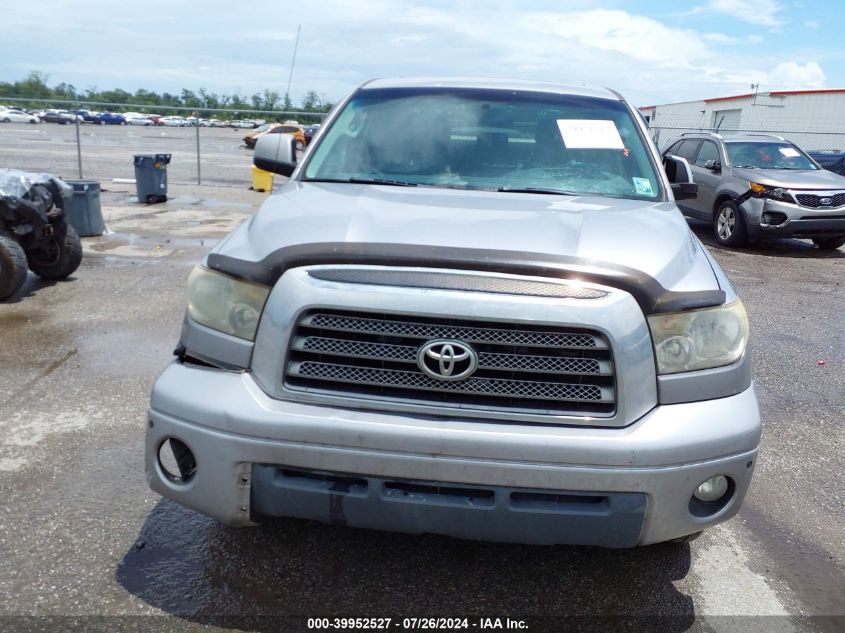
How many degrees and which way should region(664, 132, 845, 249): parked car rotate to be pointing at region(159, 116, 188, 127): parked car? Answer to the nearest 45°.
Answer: approximately 180°

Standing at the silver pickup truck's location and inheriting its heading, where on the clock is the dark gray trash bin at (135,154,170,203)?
The dark gray trash bin is roughly at 5 o'clock from the silver pickup truck.

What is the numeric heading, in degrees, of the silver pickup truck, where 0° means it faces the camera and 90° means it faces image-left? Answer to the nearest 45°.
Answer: approximately 0°

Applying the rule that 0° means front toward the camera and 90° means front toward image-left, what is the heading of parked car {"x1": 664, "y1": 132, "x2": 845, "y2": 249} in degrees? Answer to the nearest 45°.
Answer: approximately 315°

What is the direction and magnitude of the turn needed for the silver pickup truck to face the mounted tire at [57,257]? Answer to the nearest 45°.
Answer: approximately 135° to its right

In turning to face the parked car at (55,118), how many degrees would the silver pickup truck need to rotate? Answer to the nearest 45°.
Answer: approximately 135° to its right

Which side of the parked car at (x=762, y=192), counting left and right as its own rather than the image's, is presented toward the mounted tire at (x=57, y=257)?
right

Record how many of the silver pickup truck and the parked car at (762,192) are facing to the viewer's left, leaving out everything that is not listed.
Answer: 0

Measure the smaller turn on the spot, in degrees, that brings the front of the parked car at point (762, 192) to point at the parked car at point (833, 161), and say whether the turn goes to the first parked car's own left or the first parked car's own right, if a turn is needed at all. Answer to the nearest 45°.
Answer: approximately 135° to the first parked car's own left

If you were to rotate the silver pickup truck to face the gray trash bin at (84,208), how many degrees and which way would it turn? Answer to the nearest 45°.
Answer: approximately 135° to its right

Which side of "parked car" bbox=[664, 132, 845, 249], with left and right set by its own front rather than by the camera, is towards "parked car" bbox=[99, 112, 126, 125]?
back

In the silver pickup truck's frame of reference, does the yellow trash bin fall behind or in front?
behind

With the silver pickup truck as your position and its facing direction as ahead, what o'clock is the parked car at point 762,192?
The parked car is roughly at 7 o'clock from the silver pickup truck.

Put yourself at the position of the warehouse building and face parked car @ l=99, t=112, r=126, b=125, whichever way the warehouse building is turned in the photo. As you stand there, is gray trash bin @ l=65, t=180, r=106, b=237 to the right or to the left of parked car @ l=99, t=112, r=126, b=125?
left

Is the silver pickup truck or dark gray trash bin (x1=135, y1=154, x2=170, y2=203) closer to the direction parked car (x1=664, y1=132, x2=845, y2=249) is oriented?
the silver pickup truck

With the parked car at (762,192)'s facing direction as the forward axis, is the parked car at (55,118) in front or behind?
behind
